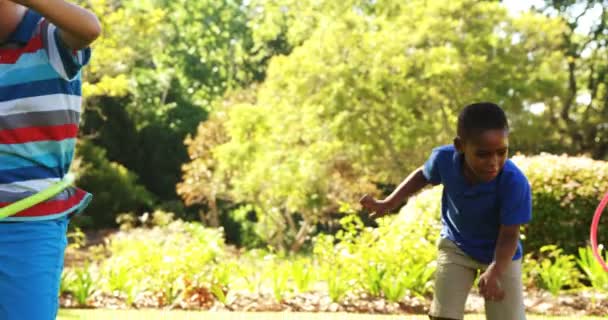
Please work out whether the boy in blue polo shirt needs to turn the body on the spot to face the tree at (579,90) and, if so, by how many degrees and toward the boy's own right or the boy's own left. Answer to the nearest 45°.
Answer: approximately 180°

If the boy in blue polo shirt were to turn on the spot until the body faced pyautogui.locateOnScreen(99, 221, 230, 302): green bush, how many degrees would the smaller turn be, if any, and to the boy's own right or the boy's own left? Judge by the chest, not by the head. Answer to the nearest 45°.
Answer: approximately 135° to the boy's own right

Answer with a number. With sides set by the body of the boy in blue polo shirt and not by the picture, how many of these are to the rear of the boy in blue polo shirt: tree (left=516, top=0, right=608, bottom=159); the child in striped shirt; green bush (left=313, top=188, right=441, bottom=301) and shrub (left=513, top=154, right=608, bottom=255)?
3

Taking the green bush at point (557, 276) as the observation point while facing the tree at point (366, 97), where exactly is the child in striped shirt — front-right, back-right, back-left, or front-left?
back-left

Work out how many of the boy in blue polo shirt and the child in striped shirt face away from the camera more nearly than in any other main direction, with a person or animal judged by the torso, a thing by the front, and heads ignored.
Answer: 0

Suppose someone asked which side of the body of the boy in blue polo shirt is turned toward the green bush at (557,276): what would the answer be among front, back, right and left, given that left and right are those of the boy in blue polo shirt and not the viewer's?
back

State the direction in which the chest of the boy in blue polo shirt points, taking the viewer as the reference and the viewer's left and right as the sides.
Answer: facing the viewer

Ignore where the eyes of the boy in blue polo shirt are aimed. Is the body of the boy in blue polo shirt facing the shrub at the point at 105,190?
no

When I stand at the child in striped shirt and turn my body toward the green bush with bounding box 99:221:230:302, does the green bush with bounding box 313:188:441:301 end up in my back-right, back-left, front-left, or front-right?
front-right

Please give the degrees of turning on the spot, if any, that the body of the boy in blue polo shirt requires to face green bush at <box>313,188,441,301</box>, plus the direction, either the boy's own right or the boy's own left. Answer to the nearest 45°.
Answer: approximately 180°

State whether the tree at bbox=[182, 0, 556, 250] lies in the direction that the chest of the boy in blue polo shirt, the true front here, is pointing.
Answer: no
